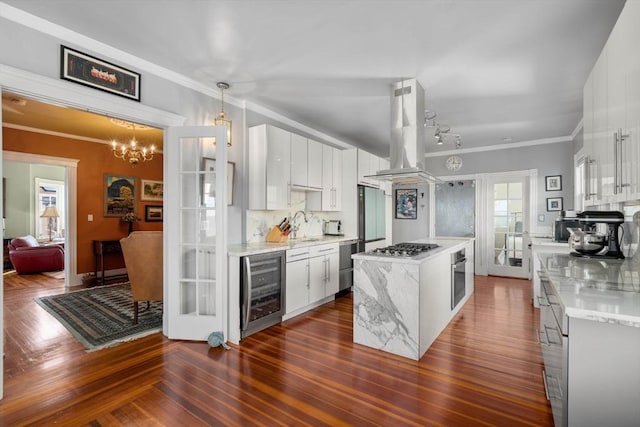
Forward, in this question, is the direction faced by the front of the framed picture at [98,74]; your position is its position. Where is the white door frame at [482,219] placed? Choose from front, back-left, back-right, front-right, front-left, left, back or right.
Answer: front-left

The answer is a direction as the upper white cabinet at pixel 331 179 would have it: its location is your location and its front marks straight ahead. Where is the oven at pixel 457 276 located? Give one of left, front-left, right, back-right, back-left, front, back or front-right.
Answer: front

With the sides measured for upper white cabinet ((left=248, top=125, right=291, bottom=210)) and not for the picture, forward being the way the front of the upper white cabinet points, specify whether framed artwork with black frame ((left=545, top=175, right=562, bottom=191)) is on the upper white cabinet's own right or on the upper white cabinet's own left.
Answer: on the upper white cabinet's own left

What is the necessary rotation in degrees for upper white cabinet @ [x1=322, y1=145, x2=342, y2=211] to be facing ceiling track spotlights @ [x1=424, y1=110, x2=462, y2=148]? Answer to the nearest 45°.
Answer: approximately 45° to its left

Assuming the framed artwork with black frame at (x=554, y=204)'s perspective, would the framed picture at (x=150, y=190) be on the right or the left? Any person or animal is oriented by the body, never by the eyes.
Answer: on its right

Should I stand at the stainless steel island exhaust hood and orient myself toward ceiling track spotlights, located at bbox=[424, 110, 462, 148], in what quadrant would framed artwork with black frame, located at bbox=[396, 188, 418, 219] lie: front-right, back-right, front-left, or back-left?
front-left

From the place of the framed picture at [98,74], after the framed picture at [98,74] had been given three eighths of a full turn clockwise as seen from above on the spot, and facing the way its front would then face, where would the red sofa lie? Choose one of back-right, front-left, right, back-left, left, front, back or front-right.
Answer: right

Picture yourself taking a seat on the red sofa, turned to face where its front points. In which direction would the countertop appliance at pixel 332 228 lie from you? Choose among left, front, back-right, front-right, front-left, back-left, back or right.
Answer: front-right

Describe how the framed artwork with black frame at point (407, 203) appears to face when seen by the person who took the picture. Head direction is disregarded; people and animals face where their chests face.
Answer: facing the viewer

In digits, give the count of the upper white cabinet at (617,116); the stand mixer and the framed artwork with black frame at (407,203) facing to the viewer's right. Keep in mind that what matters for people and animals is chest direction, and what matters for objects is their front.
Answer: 0

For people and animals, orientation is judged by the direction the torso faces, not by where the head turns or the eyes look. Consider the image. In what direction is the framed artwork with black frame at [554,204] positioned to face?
toward the camera
